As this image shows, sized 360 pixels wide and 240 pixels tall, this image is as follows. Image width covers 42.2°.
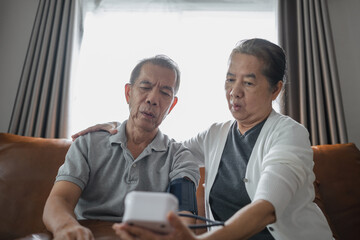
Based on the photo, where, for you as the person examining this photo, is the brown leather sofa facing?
facing the viewer

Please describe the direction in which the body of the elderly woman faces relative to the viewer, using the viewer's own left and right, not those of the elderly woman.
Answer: facing the viewer and to the left of the viewer

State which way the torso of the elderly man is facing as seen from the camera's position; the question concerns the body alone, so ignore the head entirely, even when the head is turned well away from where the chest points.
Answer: toward the camera

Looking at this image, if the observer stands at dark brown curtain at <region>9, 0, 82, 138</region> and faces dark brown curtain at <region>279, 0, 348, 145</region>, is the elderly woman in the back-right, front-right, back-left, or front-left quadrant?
front-right

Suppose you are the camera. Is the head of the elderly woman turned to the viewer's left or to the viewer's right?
to the viewer's left

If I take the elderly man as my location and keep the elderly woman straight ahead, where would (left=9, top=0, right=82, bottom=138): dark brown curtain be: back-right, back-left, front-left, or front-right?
back-left

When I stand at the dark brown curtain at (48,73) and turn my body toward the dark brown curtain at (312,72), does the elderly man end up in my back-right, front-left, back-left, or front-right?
front-right

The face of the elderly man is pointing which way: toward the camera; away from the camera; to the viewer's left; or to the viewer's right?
toward the camera

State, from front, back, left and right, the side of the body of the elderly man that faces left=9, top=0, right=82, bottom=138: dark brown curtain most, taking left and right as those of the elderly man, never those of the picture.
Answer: back
